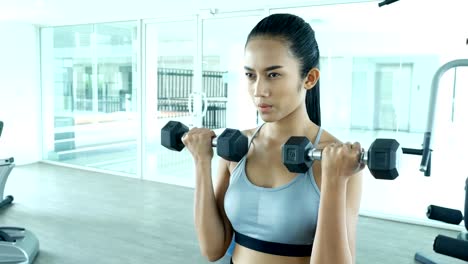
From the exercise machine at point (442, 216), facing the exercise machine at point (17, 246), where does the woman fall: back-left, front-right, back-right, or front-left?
front-left

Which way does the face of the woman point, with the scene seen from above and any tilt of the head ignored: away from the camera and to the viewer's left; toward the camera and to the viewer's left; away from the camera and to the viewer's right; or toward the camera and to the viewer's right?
toward the camera and to the viewer's left

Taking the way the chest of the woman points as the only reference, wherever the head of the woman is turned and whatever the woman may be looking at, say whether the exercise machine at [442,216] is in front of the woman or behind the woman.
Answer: behind

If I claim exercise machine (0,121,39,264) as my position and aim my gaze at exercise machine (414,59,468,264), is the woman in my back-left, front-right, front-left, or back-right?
front-right

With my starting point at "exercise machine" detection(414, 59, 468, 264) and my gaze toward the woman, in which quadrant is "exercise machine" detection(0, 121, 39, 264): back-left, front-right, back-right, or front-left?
front-right

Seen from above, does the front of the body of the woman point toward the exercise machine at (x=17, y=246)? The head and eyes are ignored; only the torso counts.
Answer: no
